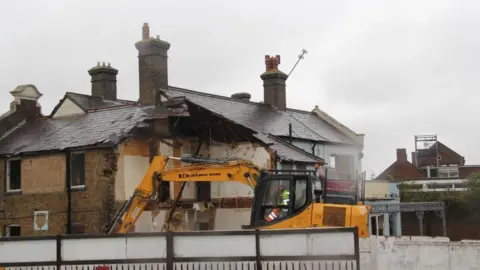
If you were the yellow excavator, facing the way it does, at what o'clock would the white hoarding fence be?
The white hoarding fence is roughly at 10 o'clock from the yellow excavator.

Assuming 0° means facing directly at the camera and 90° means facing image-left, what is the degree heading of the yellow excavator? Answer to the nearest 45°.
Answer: approximately 90°

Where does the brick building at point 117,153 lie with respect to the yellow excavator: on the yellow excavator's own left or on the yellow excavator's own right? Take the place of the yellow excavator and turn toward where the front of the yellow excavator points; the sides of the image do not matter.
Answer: on the yellow excavator's own right
